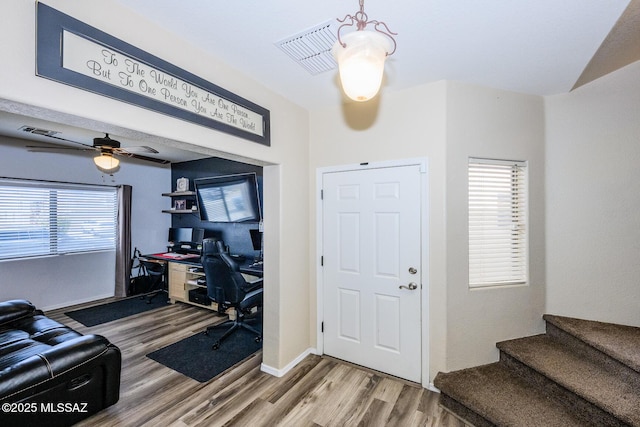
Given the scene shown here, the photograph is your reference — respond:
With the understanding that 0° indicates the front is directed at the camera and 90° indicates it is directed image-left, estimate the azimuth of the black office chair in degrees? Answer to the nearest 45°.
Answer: approximately 225°

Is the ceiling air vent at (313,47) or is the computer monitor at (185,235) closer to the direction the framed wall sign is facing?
the ceiling air vent

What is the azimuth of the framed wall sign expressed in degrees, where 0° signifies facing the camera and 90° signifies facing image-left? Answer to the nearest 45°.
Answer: approximately 315°

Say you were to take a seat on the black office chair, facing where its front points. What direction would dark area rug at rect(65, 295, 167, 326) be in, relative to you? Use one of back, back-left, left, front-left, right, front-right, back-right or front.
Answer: left

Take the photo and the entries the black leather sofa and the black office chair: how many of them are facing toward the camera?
0

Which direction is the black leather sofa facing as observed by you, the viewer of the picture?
facing away from the viewer and to the right of the viewer

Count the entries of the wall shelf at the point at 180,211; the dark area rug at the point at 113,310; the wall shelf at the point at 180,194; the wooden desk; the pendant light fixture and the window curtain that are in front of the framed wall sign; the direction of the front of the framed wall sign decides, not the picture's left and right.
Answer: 1

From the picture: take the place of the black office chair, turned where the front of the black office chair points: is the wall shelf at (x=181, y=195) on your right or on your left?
on your left

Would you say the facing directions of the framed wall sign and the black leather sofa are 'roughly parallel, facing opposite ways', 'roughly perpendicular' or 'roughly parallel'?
roughly perpendicular

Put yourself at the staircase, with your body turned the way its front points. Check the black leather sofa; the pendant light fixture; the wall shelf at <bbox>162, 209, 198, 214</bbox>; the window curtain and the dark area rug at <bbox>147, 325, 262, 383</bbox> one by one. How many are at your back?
0

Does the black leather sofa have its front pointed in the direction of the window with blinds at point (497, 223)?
no

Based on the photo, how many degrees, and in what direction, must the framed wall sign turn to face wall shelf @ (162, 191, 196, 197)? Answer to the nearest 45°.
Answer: approximately 135° to its left

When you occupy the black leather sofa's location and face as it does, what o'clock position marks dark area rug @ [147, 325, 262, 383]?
The dark area rug is roughly at 1 o'clock from the black leather sofa.

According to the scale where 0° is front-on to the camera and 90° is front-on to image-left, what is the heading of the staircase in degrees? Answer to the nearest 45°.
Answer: approximately 45°
